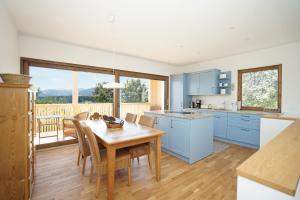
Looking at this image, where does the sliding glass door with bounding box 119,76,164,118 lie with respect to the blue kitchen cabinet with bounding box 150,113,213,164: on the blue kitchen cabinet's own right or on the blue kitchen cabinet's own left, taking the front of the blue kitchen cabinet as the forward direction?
on the blue kitchen cabinet's own right

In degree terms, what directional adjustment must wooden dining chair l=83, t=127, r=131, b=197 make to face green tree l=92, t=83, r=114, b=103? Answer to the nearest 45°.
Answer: approximately 45° to its left

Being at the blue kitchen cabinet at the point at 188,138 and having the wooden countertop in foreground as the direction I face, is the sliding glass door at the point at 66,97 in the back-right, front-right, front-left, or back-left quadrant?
back-right

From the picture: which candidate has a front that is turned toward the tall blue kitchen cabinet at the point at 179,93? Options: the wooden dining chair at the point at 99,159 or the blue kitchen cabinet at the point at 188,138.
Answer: the wooden dining chair

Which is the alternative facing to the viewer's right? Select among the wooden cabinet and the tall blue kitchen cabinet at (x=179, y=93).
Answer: the wooden cabinet

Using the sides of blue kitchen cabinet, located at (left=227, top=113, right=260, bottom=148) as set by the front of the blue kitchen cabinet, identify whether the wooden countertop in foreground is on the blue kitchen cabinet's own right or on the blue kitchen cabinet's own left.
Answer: on the blue kitchen cabinet's own left

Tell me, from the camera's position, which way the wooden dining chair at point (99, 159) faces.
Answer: facing away from the viewer and to the right of the viewer

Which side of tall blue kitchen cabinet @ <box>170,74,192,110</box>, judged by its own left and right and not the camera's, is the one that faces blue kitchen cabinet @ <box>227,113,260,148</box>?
left

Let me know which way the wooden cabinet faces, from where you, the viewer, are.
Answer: facing to the right of the viewer
